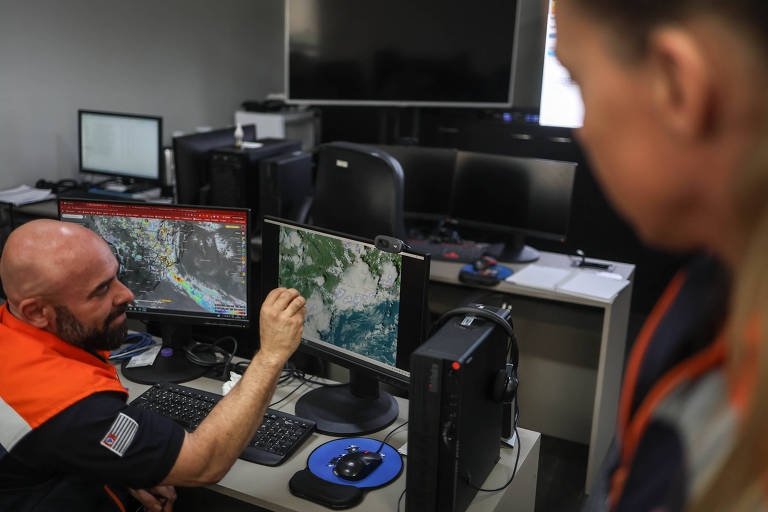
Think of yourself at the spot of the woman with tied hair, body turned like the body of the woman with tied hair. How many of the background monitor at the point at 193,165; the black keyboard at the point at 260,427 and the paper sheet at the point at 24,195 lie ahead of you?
3

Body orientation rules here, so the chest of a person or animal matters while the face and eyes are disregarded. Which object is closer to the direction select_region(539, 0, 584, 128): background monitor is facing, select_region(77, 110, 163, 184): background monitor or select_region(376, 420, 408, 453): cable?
the cable

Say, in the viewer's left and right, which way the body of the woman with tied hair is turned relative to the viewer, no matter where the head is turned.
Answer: facing away from the viewer and to the left of the viewer

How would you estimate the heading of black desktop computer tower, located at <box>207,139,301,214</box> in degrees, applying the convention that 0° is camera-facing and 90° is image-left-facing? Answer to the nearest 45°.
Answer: approximately 45°

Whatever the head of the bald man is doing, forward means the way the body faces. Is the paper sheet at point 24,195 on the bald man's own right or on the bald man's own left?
on the bald man's own left

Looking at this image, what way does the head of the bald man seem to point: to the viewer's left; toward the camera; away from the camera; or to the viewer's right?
to the viewer's right
